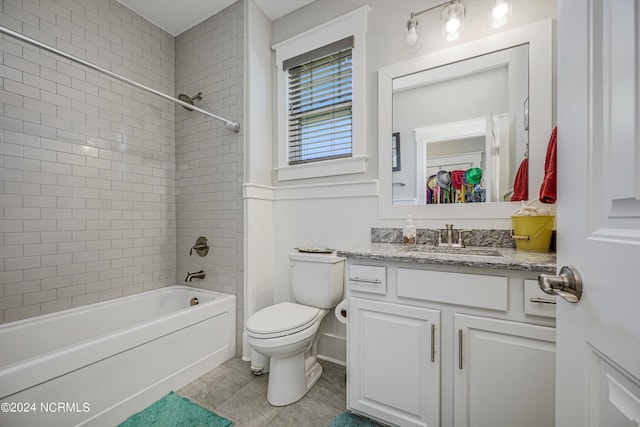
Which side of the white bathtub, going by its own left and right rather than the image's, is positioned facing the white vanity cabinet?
front

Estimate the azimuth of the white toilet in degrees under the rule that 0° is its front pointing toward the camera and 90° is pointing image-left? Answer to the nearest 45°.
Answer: approximately 45°

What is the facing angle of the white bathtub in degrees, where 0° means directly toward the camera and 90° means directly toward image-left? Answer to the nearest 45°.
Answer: approximately 315°

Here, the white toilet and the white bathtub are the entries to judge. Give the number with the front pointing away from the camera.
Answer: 0

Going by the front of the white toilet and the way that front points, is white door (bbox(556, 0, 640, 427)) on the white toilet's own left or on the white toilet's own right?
on the white toilet's own left

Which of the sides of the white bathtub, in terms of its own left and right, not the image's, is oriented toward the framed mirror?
front

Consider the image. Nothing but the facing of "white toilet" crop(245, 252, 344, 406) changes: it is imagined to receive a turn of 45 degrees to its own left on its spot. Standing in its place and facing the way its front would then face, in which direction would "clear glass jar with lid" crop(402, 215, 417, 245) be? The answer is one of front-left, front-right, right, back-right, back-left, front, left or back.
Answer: left

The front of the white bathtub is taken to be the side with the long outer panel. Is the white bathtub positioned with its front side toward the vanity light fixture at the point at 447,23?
yes

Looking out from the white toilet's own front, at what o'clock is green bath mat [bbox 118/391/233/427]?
The green bath mat is roughly at 1 o'clock from the white toilet.

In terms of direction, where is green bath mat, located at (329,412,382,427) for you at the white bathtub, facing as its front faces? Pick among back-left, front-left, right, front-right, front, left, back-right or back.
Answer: front
